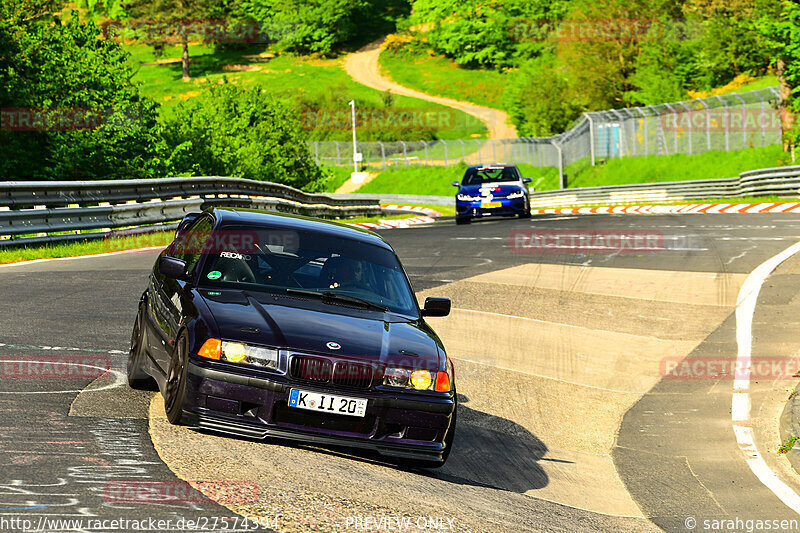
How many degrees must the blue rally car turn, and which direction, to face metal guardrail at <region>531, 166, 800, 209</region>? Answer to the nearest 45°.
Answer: approximately 135° to its left

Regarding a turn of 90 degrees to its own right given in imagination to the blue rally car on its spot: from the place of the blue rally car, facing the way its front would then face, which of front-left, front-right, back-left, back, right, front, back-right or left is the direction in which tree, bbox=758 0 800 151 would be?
back-right

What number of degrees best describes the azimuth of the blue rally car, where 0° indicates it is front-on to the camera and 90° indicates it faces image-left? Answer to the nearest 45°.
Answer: approximately 0°

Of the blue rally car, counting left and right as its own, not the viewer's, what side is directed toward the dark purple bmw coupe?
front

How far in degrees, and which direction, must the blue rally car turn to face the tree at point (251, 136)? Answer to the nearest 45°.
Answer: approximately 135° to its right

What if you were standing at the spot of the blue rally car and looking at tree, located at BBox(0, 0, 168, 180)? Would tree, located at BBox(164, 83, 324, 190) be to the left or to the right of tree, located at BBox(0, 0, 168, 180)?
right

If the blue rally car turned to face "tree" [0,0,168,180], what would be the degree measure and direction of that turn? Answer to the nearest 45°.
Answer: approximately 90° to its right
